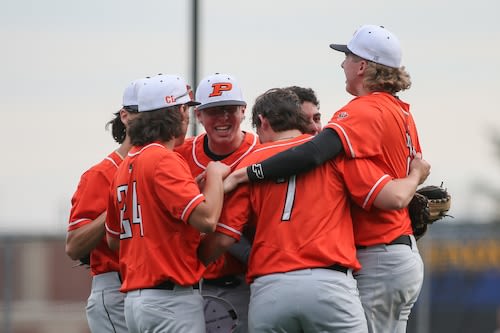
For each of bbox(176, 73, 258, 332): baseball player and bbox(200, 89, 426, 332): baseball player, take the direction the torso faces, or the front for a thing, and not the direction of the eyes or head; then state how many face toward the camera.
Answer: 1

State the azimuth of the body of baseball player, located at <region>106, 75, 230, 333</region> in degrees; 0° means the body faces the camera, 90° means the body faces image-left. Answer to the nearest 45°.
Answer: approximately 225°

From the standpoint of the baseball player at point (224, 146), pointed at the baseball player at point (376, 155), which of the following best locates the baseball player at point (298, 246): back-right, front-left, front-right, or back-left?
front-right

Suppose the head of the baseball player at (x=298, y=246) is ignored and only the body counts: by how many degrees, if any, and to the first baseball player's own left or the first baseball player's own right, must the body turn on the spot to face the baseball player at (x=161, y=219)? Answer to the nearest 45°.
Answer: approximately 90° to the first baseball player's own left

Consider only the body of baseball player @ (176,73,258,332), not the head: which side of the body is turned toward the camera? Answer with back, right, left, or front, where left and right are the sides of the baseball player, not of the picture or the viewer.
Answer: front

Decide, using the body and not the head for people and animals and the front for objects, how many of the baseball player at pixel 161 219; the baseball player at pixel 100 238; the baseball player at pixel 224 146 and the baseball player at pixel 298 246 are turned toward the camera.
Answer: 1

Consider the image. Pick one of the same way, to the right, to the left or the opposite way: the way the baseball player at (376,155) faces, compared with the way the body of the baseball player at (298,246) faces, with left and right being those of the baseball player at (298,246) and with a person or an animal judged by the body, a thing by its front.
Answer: to the left

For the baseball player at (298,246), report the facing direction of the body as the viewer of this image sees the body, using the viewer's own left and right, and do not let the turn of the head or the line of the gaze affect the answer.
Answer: facing away from the viewer

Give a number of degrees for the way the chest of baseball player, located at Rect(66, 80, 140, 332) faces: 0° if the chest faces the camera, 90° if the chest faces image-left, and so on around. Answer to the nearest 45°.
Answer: approximately 270°

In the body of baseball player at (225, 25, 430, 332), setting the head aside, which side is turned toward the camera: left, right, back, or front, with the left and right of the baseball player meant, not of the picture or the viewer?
left

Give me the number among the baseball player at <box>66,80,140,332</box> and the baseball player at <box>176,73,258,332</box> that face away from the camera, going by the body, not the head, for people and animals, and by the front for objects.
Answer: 0

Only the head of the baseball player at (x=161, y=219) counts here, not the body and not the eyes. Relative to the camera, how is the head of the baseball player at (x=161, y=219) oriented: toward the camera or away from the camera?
away from the camera

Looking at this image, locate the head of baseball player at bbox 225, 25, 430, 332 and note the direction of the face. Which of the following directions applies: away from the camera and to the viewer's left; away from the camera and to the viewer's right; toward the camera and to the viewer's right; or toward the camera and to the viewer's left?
away from the camera and to the viewer's left
